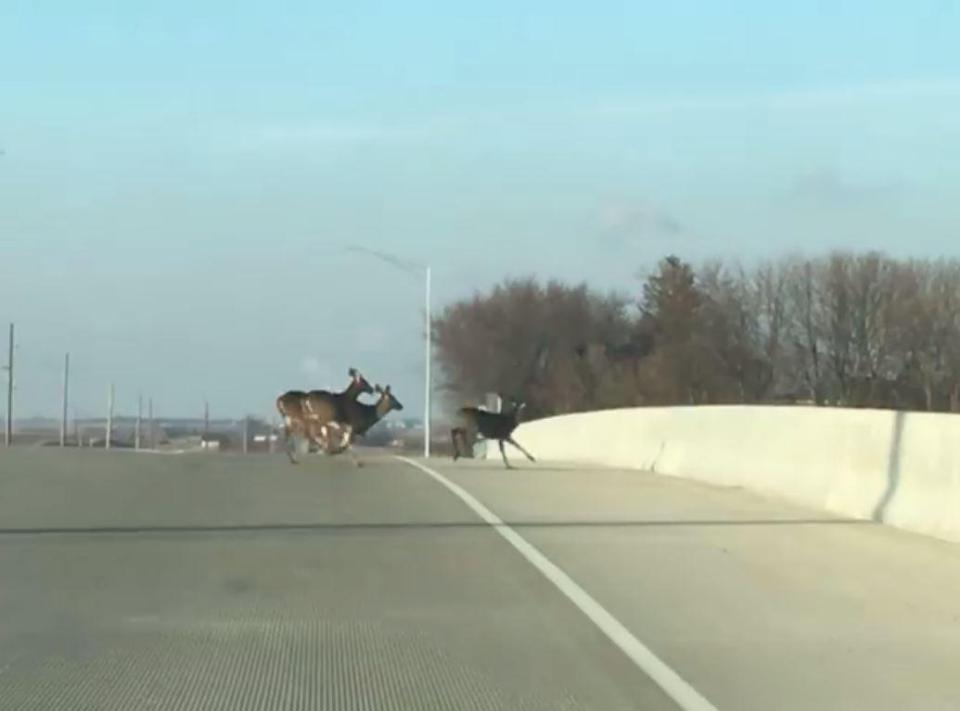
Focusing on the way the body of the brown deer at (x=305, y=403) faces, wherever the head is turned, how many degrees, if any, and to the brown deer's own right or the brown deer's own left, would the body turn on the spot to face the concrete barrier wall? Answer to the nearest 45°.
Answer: approximately 45° to the brown deer's own right

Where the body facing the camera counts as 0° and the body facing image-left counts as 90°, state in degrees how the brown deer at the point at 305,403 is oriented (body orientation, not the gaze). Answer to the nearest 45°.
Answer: approximately 270°

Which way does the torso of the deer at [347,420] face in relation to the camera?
to the viewer's right
